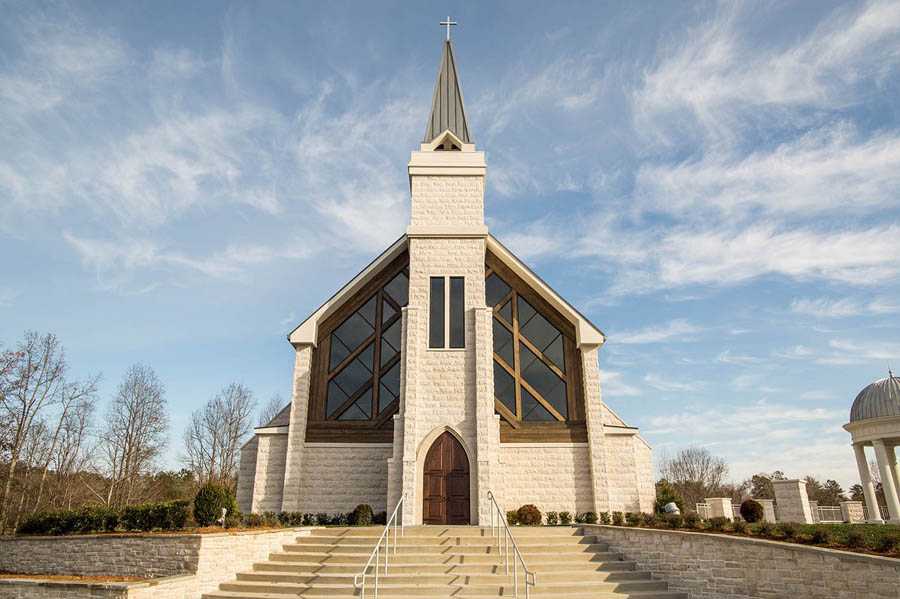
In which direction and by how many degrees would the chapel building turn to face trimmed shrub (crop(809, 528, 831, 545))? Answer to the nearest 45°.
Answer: approximately 45° to its left

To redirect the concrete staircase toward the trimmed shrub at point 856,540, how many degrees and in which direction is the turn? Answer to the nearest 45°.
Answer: approximately 45° to its left

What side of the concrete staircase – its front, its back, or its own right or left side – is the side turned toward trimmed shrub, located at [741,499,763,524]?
left

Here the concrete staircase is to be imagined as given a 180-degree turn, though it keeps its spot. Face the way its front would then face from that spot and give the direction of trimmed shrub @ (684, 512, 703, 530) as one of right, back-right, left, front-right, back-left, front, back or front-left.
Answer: right

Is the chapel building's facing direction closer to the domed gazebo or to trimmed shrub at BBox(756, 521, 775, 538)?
the trimmed shrub

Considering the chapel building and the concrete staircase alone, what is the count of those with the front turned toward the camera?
2

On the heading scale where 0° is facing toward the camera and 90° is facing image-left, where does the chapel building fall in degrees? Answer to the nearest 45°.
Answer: approximately 0°

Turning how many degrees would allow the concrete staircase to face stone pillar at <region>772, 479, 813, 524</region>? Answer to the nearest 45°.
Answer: approximately 90° to its left

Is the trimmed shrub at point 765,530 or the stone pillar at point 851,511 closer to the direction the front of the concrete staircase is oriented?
the trimmed shrub

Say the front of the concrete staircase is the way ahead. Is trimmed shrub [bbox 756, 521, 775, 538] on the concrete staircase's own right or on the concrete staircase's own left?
on the concrete staircase's own left

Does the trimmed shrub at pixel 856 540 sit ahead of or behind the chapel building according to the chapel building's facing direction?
ahead

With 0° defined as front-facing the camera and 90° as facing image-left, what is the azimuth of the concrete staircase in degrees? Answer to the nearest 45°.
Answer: approximately 0°

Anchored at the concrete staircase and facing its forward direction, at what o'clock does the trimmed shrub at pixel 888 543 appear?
The trimmed shrub is roughly at 10 o'clock from the concrete staircase.

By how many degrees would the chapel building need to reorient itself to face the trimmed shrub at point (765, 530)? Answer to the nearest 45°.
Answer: approximately 45° to its left

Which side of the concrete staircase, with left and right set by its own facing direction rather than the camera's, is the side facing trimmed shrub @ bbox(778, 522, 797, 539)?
left

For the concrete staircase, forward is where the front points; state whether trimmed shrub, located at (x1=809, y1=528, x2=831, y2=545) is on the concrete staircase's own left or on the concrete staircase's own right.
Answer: on the concrete staircase's own left
